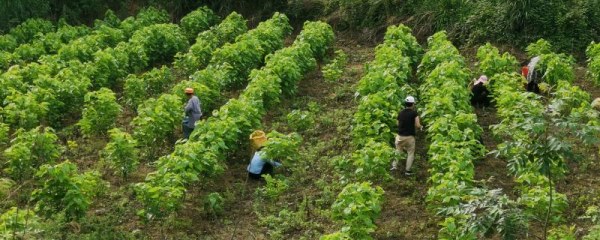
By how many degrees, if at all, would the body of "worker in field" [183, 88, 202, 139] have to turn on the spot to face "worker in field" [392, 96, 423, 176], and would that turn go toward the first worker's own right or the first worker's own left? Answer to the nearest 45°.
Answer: approximately 135° to the first worker's own left

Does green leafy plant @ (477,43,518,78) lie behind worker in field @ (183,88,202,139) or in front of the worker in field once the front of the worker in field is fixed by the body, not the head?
behind

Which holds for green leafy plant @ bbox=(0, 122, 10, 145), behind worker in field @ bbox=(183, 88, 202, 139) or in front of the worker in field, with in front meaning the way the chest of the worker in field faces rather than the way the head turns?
in front

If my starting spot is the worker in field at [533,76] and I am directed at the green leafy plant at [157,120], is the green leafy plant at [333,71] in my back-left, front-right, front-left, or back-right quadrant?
front-right

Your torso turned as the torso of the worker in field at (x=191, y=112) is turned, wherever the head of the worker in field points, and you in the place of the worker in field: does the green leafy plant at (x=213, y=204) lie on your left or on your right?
on your left

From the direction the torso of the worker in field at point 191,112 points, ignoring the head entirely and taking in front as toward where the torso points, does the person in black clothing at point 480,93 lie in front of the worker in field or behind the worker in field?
behind

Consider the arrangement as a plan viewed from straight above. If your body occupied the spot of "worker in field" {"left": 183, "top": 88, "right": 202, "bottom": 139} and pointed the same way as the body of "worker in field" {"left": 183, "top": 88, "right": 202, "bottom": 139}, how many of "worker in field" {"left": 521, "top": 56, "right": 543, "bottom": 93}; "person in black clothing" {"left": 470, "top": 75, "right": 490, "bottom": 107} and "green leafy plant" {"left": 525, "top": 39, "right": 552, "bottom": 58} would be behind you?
3
